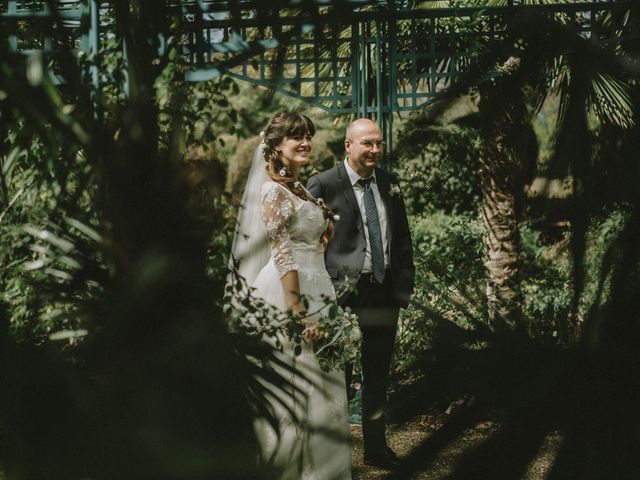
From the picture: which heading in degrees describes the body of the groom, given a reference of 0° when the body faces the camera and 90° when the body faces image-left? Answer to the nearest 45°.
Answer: approximately 315°
